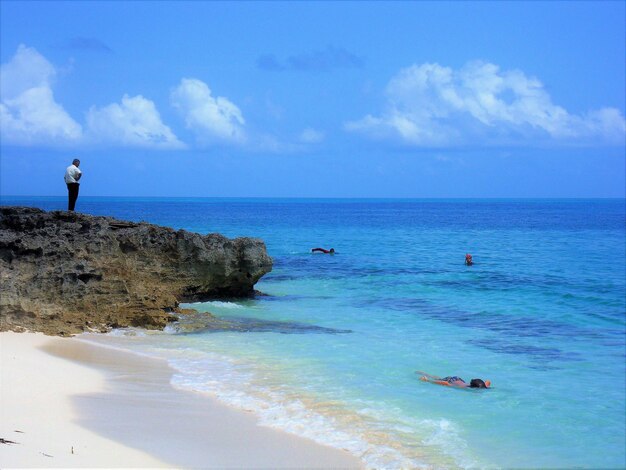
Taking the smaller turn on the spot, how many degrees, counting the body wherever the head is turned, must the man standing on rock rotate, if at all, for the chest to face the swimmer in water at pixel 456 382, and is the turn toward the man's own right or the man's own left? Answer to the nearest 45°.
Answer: approximately 45° to the man's own right

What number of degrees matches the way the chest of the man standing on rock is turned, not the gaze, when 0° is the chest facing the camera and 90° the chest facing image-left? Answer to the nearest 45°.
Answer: approximately 270°

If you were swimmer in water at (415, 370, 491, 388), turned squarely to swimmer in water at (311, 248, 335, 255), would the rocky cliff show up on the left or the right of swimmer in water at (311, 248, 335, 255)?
left
